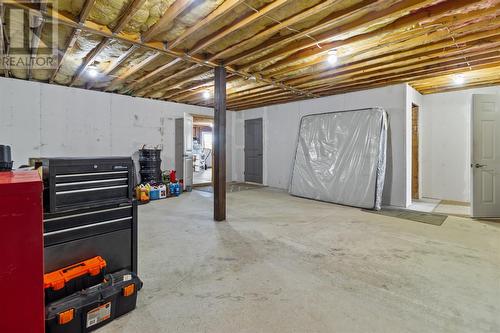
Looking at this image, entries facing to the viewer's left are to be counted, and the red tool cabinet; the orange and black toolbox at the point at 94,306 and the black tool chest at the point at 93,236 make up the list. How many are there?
0

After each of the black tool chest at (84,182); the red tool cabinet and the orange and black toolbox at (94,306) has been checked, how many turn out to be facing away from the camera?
0

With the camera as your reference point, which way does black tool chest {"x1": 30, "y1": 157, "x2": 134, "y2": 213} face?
facing the viewer and to the right of the viewer

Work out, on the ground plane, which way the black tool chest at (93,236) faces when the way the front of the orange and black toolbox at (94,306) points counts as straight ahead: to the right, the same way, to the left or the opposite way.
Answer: the same way

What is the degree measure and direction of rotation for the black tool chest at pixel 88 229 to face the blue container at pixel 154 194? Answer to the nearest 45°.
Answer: approximately 135° to its left

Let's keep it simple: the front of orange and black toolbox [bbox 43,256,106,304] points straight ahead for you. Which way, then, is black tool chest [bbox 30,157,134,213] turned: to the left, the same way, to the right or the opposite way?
the same way

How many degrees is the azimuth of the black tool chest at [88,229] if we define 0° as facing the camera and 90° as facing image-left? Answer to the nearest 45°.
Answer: approximately 315°

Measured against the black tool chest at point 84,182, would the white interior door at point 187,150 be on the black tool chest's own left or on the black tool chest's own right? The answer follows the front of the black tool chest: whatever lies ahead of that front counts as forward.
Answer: on the black tool chest's own left

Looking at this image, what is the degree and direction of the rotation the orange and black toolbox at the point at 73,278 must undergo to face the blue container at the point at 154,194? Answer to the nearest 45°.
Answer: approximately 135° to its left

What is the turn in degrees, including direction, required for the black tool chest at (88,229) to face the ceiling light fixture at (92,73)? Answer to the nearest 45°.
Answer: approximately 135° to its left
